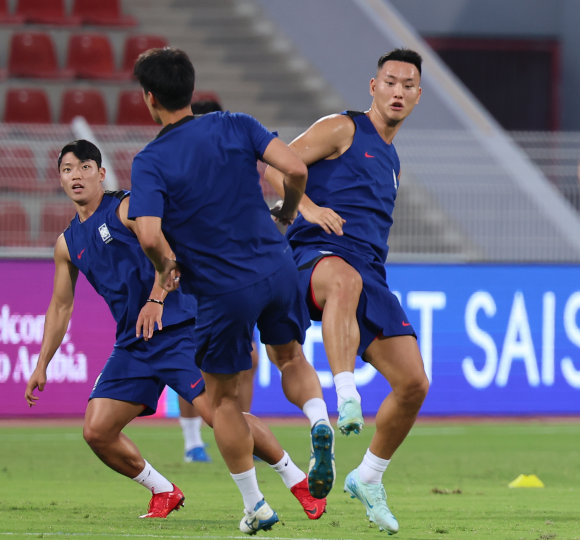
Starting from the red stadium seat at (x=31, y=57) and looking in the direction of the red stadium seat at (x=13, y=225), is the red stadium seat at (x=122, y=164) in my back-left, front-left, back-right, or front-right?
front-left

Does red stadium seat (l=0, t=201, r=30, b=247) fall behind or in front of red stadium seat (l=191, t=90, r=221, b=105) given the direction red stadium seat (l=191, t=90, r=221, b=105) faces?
in front

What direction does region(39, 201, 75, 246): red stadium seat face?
toward the camera

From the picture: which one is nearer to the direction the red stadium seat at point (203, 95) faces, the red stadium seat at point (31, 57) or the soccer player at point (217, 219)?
the soccer player

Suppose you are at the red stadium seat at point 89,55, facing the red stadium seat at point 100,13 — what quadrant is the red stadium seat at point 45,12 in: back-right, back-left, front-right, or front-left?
front-left

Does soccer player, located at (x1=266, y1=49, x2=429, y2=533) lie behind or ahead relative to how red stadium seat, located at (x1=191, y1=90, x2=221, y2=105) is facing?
ahead

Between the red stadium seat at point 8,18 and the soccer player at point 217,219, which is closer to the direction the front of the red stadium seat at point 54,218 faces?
the soccer player

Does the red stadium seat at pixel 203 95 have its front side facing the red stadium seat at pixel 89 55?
no

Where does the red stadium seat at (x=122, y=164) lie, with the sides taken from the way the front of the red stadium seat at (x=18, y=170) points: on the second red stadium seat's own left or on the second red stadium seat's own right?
on the second red stadium seat's own left

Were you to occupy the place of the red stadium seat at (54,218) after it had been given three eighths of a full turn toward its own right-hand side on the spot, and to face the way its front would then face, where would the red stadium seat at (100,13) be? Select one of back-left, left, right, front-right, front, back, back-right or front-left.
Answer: front-right

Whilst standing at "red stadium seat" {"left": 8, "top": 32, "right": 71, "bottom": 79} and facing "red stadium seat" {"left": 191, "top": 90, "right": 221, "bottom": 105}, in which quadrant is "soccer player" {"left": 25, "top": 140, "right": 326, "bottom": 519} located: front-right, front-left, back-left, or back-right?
front-right

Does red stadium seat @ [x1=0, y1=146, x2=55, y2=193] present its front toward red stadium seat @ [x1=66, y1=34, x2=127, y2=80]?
no

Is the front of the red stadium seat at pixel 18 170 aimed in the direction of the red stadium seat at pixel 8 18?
no

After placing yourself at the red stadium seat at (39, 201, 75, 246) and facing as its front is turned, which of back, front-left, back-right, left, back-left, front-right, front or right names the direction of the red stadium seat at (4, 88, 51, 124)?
back

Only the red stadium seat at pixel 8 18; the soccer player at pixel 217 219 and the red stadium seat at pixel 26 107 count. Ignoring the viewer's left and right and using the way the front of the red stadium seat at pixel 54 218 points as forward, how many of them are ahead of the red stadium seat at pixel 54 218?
1

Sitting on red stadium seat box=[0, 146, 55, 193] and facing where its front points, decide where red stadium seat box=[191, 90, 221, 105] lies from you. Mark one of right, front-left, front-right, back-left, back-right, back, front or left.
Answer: left

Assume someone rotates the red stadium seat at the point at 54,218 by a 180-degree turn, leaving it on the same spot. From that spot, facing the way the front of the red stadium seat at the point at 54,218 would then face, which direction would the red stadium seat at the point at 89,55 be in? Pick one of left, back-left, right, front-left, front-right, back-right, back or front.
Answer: front

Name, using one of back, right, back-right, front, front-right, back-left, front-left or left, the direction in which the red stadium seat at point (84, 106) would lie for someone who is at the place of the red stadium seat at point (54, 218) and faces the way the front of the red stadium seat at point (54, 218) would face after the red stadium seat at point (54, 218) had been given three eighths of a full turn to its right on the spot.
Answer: front-right

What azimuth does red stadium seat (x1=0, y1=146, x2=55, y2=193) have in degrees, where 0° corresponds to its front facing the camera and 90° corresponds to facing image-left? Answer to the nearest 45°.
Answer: approximately 315°

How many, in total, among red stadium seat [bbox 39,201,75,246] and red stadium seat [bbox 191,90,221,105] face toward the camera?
2

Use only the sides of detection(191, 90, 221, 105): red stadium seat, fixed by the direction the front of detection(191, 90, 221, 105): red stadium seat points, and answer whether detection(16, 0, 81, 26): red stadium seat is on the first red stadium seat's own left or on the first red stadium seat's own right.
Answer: on the first red stadium seat's own right

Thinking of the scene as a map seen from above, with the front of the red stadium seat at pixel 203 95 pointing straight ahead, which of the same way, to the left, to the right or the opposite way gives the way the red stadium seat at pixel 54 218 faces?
the same way
